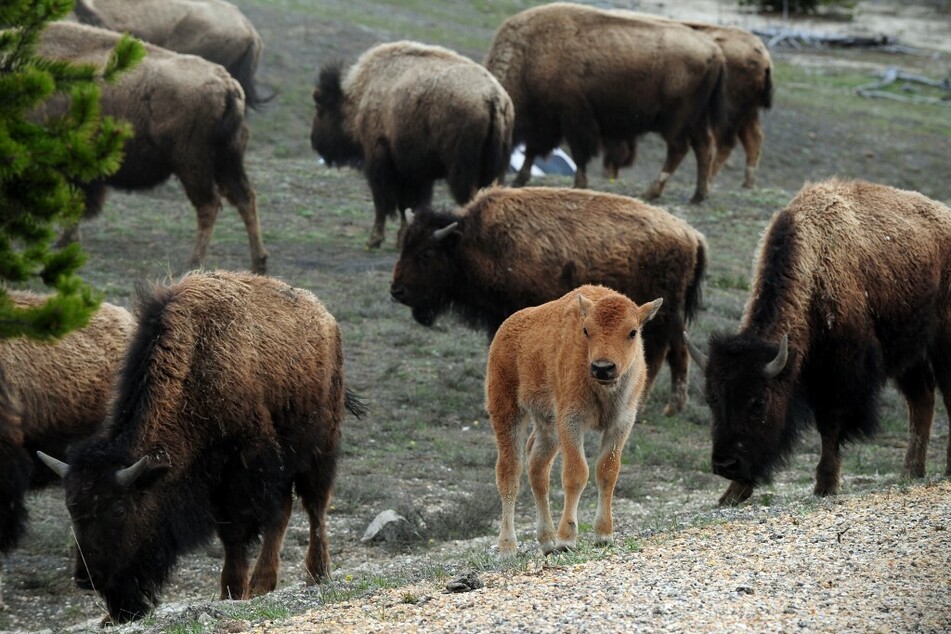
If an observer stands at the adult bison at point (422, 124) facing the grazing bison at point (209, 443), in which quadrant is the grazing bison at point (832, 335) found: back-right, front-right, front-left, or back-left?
front-left

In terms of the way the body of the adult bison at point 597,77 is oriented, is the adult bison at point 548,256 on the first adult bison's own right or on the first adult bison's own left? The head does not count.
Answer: on the first adult bison's own left

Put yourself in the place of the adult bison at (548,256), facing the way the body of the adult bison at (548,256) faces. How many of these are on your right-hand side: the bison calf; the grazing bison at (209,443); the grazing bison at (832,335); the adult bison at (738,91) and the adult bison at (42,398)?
1

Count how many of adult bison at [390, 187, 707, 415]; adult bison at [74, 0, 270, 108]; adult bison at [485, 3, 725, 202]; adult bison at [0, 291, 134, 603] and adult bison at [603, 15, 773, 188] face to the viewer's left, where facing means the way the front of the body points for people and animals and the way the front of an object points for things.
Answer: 5

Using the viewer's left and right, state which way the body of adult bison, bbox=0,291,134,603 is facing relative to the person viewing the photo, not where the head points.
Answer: facing to the left of the viewer

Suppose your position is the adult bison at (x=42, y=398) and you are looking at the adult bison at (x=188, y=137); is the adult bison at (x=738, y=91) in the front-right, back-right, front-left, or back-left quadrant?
front-right

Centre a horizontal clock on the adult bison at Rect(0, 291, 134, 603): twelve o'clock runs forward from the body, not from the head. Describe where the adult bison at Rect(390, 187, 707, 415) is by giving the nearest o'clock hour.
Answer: the adult bison at Rect(390, 187, 707, 415) is roughly at 5 o'clock from the adult bison at Rect(0, 291, 134, 603).

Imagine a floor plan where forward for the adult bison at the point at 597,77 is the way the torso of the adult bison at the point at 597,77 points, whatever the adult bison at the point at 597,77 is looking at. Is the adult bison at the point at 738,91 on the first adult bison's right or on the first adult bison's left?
on the first adult bison's right

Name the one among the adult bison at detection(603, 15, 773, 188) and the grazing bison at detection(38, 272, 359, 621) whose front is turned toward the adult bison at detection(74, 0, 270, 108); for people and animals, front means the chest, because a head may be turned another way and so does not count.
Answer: the adult bison at detection(603, 15, 773, 188)

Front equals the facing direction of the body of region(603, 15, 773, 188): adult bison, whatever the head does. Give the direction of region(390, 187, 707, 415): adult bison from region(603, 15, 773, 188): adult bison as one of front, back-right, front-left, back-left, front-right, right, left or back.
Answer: left

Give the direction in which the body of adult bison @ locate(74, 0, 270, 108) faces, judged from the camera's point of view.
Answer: to the viewer's left

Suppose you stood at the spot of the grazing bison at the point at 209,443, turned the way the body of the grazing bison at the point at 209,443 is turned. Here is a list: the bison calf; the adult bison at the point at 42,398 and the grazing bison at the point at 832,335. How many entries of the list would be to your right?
1

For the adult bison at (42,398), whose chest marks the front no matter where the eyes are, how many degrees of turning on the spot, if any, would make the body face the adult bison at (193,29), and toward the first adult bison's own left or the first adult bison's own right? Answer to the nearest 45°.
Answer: approximately 90° to the first adult bison's own right

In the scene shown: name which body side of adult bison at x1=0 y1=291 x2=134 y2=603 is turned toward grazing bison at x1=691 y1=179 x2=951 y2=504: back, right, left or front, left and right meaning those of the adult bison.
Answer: back

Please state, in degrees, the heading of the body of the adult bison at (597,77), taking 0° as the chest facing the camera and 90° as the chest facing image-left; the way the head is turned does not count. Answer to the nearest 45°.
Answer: approximately 90°

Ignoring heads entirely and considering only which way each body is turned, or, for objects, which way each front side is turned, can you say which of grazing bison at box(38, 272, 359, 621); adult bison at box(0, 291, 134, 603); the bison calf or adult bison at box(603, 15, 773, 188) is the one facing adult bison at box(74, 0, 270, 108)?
adult bison at box(603, 15, 773, 188)

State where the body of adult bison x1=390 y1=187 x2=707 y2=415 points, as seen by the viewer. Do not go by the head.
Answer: to the viewer's left

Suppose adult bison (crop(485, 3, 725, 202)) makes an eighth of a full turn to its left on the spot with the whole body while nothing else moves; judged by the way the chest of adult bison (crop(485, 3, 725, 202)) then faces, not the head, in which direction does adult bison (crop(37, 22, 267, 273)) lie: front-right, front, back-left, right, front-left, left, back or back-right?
front

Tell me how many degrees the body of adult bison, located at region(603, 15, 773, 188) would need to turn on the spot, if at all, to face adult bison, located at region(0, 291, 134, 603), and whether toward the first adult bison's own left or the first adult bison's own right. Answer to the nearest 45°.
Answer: approximately 90° to the first adult bison's own left

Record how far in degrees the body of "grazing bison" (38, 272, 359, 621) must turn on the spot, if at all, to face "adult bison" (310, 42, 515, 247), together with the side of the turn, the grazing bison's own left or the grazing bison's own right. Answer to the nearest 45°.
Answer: approximately 135° to the grazing bison's own right
